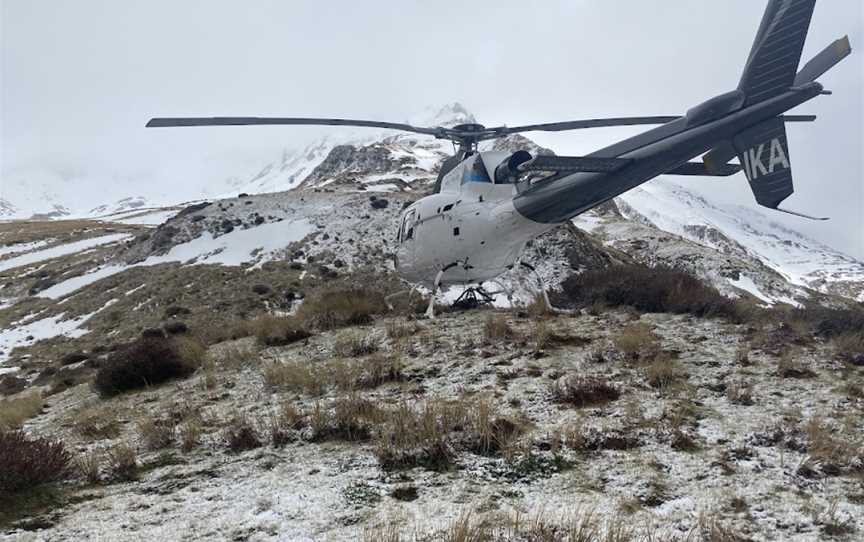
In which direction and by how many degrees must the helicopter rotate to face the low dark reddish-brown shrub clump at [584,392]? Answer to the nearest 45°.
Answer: approximately 135° to its left

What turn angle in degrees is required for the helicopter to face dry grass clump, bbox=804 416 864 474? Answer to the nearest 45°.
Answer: approximately 135° to its left

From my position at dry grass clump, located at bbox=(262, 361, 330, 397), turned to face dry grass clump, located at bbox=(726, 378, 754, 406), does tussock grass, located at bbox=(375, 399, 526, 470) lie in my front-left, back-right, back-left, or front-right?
front-right

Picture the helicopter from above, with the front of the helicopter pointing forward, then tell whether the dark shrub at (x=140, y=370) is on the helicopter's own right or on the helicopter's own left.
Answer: on the helicopter's own left

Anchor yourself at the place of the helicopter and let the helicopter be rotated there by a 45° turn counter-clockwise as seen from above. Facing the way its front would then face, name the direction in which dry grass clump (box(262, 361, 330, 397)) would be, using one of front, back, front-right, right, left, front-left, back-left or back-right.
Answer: front-left

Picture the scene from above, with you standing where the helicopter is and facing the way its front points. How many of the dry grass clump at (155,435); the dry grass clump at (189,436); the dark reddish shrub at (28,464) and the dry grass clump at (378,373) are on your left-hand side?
4

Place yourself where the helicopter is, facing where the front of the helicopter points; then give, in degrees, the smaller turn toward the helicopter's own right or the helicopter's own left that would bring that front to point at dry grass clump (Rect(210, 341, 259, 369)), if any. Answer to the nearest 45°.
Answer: approximately 45° to the helicopter's own left

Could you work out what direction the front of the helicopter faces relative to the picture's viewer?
facing away from the viewer and to the left of the viewer

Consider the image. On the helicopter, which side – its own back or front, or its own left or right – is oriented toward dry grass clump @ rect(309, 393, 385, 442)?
left

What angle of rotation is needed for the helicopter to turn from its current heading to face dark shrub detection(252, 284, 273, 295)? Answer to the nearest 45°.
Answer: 0° — it already faces it

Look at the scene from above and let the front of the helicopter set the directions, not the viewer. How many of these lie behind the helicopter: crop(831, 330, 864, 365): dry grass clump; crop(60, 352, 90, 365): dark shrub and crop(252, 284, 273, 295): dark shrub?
1

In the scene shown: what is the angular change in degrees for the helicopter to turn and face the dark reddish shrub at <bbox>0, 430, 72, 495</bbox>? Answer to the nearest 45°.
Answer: approximately 90° to its left

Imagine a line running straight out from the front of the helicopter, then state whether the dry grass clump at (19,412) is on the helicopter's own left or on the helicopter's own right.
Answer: on the helicopter's own left

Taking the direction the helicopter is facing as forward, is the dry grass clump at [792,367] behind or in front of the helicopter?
behind
